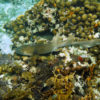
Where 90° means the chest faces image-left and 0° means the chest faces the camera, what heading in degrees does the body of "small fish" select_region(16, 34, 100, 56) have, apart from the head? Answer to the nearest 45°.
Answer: approximately 90°

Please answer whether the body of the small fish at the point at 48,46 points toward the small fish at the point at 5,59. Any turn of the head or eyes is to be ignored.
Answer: yes
